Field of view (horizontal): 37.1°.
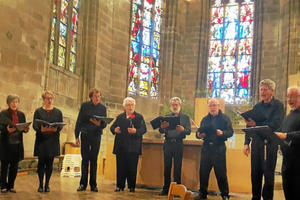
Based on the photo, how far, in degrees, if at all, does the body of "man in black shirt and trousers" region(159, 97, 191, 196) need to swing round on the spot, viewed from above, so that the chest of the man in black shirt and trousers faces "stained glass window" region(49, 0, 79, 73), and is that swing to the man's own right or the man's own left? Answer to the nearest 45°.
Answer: approximately 135° to the man's own right

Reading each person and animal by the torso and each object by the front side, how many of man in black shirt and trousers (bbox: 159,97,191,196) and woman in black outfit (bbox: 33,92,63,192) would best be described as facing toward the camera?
2

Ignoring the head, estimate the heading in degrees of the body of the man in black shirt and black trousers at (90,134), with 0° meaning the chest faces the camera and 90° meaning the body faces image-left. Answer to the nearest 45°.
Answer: approximately 315°

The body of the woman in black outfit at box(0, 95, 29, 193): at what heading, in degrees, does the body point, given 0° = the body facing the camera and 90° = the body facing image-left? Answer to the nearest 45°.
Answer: approximately 315°

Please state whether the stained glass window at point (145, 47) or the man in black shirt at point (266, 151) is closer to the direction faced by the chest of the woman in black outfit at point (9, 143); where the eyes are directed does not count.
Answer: the man in black shirt

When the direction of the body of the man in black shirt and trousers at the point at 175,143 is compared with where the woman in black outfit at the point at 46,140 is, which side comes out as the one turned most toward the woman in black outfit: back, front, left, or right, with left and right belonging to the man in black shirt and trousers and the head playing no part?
right

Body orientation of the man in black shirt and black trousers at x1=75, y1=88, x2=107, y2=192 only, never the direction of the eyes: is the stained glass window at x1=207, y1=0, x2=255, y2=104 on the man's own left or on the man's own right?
on the man's own left

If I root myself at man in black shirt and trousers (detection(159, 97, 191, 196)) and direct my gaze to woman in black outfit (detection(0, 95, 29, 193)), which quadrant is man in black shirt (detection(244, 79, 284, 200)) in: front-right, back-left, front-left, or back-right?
back-left

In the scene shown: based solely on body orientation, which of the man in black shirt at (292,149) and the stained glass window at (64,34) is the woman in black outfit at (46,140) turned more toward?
the man in black shirt

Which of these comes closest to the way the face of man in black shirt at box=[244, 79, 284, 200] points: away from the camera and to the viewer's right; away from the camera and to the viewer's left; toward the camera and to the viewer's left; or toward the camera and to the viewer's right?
toward the camera and to the viewer's left

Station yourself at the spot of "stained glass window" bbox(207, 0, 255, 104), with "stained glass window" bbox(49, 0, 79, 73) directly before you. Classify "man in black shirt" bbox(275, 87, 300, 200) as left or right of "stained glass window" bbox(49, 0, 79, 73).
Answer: left

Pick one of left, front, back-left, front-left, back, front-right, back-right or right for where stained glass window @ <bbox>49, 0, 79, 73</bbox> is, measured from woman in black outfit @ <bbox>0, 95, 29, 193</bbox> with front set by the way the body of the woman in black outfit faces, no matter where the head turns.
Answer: back-left

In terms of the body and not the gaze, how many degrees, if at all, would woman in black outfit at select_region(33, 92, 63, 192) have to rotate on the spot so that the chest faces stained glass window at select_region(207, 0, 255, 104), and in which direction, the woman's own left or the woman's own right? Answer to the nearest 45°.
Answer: approximately 135° to the woman's own left

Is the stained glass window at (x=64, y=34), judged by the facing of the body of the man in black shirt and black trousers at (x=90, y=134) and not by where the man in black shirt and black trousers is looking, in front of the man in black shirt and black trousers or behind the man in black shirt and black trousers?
behind
